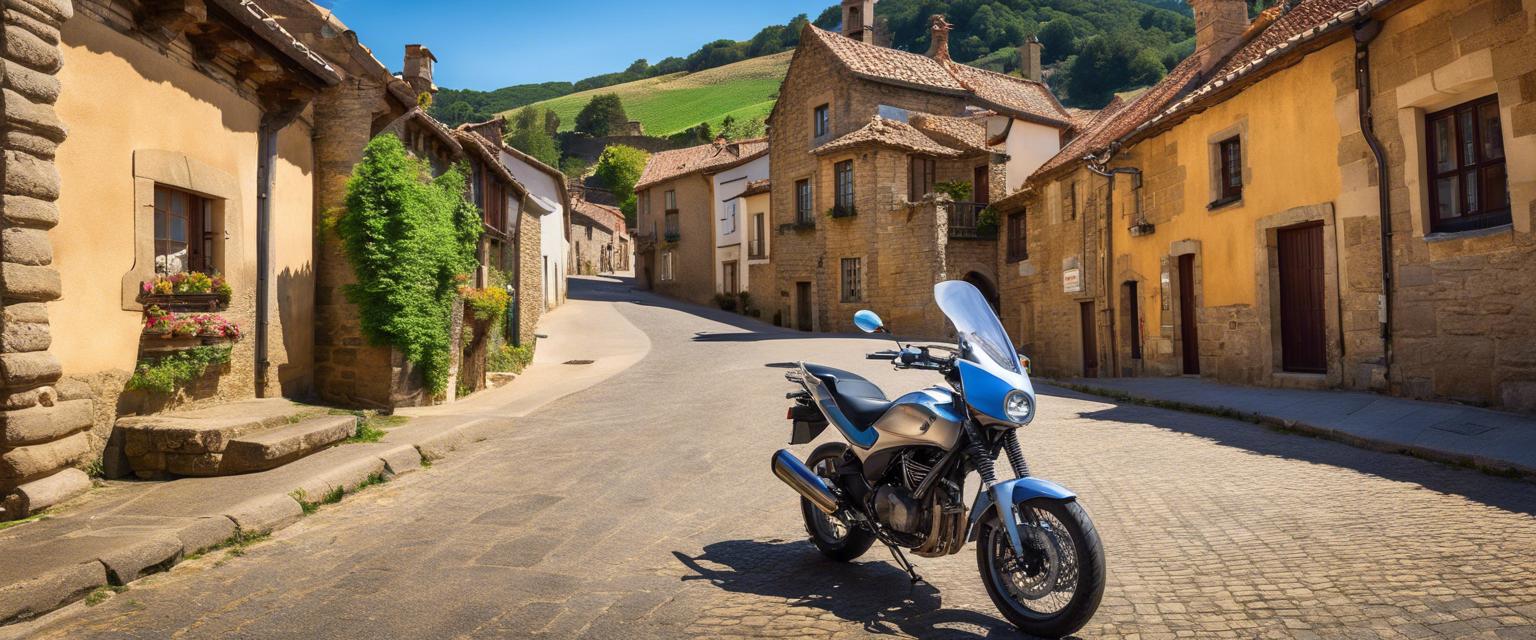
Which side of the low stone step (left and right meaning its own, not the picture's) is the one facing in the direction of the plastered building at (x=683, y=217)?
left

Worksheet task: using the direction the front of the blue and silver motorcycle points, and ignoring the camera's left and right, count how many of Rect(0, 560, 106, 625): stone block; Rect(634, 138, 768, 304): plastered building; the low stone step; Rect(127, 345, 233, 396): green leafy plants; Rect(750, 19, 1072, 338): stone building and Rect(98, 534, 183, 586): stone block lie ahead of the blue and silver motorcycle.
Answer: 0

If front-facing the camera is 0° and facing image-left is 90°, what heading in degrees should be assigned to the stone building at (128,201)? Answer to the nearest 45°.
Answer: approximately 315°

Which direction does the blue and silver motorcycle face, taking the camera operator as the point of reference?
facing the viewer and to the right of the viewer

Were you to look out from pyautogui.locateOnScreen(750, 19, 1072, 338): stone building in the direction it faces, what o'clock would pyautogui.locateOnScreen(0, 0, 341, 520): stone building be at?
pyautogui.locateOnScreen(0, 0, 341, 520): stone building is roughly at 11 o'clock from pyautogui.locateOnScreen(750, 19, 1072, 338): stone building.

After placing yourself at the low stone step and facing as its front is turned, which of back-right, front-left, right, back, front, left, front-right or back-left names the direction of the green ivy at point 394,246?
left

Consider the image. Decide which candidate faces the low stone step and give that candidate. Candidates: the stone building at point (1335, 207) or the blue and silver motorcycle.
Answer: the stone building

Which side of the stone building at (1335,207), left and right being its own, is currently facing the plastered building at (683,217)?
right

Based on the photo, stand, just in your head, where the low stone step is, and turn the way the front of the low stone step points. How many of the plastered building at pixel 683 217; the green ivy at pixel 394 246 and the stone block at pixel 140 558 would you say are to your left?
2

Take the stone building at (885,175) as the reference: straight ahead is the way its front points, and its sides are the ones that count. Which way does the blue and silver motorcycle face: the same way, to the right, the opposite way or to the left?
to the left

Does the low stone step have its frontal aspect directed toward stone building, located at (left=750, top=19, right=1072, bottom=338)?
no

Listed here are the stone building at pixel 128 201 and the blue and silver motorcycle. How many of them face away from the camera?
0

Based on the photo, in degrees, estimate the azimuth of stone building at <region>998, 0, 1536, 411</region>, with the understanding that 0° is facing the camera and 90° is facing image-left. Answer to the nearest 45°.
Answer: approximately 45°

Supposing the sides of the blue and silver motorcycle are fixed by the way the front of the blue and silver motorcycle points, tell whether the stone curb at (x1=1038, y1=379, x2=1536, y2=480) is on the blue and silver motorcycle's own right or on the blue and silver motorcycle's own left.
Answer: on the blue and silver motorcycle's own left

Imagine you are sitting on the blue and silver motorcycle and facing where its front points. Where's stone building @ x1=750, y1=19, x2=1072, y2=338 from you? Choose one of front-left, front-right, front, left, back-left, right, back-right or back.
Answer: back-left

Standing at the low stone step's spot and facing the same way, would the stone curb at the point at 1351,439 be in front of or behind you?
in front

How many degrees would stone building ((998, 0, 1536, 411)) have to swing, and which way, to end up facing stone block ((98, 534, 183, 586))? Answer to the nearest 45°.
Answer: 0° — it already faces it
